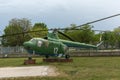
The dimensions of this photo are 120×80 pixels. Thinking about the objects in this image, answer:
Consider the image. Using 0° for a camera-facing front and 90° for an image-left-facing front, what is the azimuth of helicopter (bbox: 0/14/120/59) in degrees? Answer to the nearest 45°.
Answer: approximately 45°
